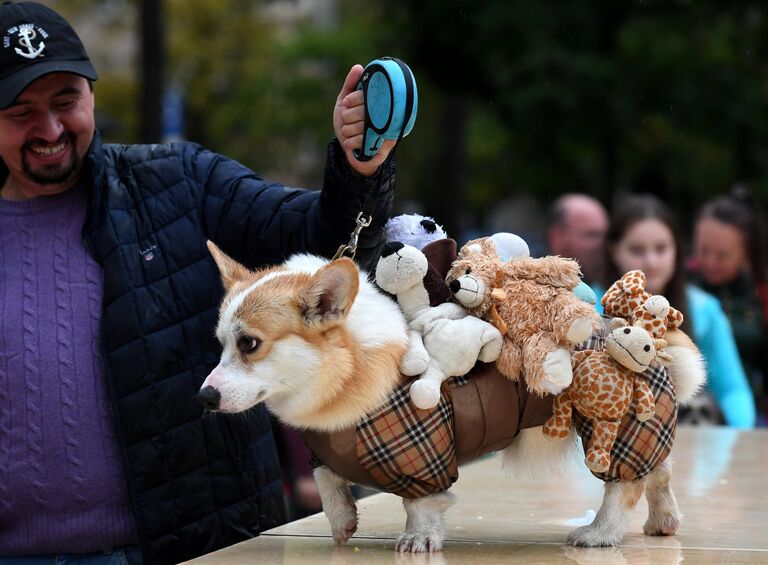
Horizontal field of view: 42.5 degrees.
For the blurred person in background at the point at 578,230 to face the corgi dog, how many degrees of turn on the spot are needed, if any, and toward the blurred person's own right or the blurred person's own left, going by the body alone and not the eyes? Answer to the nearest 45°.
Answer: approximately 45° to the blurred person's own right

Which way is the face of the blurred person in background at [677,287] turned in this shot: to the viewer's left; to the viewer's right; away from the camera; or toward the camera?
toward the camera

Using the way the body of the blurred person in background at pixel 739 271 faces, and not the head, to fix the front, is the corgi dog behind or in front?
in front

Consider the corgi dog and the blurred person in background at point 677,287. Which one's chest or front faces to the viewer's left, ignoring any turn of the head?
the corgi dog

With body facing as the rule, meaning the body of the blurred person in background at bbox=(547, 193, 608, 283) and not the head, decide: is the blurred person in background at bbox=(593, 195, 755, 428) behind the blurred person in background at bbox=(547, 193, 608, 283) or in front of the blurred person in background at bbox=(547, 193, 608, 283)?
in front

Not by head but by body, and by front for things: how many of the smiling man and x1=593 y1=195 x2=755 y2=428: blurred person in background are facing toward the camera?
2

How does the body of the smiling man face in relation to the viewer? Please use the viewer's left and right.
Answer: facing the viewer

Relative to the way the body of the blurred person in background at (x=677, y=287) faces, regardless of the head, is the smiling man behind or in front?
in front

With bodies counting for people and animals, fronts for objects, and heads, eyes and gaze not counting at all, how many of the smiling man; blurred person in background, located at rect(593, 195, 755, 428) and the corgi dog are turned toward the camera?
2

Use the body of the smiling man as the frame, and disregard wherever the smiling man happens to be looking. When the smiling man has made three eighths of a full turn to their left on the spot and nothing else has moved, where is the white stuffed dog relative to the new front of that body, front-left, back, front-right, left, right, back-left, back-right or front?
right

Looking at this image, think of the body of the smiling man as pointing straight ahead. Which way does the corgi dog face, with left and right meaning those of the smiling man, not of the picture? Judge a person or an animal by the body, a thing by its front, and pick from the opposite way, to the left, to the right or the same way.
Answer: to the right

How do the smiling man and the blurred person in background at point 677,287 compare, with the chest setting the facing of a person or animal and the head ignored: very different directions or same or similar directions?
same or similar directions

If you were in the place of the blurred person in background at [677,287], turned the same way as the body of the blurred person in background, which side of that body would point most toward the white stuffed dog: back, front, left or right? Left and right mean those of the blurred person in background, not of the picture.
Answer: front

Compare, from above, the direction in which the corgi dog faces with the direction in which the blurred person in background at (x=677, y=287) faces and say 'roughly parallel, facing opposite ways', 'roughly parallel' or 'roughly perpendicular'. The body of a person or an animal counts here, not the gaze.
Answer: roughly perpendicular
